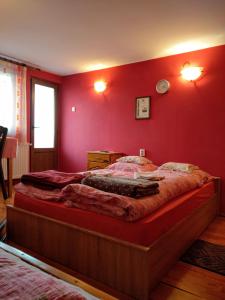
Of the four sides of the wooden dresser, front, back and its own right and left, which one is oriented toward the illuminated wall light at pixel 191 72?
left

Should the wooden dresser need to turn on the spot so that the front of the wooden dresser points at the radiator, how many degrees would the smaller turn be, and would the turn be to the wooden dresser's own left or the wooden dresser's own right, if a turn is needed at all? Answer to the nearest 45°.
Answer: approximately 45° to the wooden dresser's own right

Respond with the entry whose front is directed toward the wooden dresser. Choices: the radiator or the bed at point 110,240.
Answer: the radiator

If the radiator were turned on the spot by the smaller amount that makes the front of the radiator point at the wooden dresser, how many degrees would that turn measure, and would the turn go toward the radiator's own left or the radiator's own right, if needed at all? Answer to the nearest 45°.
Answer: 0° — it already faces it

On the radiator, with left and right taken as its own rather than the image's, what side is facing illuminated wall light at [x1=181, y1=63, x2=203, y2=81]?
front

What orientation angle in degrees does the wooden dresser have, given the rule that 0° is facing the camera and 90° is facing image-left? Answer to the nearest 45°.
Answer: approximately 45°

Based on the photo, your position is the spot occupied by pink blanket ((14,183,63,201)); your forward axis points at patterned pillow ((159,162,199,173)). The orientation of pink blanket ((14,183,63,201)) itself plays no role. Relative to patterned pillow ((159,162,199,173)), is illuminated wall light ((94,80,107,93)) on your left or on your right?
left

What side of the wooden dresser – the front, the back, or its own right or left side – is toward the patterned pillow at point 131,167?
left

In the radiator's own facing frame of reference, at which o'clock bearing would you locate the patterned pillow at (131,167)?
The patterned pillow is roughly at 12 o'clock from the radiator.

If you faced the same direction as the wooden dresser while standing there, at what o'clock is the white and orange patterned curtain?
The white and orange patterned curtain is roughly at 2 o'clock from the wooden dresser.

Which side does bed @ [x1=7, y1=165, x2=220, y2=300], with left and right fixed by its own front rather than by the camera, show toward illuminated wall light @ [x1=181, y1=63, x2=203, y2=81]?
back

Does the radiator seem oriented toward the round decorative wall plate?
yes

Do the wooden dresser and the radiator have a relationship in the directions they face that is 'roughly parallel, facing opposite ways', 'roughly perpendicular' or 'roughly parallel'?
roughly perpendicular

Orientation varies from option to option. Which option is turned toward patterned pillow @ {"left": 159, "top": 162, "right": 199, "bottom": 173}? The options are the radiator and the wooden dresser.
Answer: the radiator

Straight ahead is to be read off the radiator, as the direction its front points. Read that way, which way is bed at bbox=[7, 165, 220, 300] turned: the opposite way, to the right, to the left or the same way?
to the right
